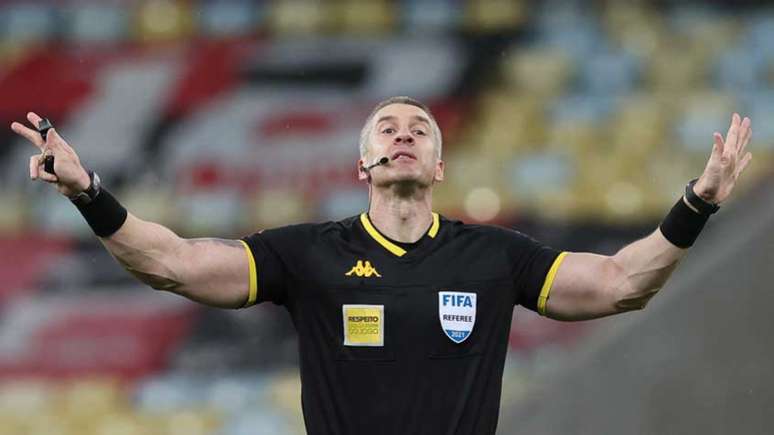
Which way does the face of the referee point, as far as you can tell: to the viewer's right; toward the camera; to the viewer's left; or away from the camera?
toward the camera

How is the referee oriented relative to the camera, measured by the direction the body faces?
toward the camera
